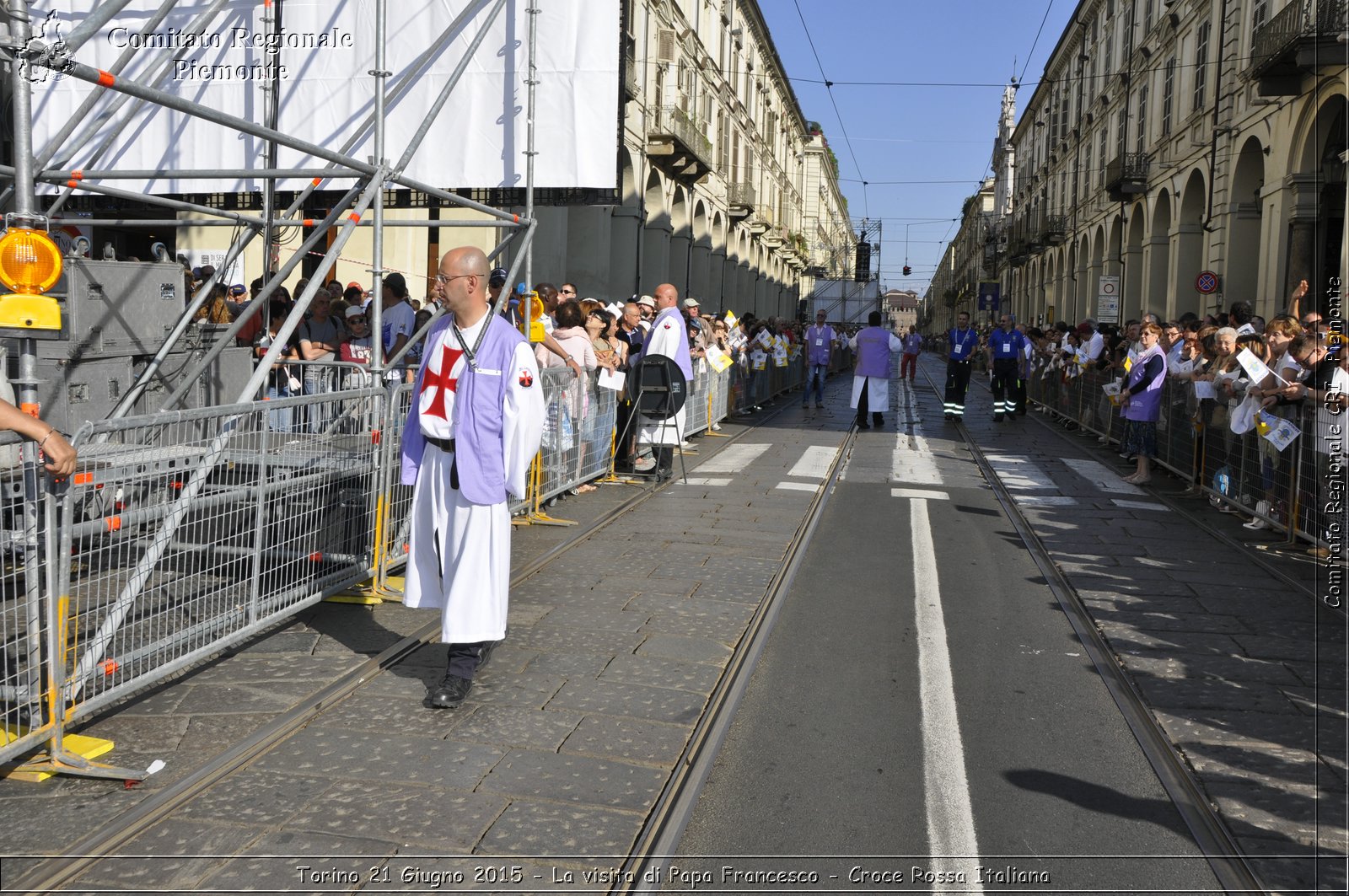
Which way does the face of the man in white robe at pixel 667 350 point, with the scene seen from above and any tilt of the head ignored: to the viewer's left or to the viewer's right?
to the viewer's left

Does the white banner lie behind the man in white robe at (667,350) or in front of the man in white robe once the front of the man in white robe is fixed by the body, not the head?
in front

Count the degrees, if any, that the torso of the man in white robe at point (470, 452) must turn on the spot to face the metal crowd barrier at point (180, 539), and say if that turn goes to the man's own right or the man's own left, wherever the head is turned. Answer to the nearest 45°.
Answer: approximately 45° to the man's own right

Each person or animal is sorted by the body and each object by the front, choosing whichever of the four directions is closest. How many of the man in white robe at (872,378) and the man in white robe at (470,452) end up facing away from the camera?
1

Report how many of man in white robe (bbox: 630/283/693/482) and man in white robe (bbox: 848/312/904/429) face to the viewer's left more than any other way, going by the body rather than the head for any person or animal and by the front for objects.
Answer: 1

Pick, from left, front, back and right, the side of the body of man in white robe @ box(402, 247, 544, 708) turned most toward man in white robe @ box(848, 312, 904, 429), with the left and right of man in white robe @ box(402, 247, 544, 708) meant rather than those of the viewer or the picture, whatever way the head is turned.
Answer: back

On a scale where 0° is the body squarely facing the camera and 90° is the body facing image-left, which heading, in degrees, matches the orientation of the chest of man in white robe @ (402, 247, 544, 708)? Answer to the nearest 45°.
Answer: approximately 45°

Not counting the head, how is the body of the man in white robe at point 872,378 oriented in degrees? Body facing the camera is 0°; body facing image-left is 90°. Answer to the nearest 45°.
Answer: approximately 180°

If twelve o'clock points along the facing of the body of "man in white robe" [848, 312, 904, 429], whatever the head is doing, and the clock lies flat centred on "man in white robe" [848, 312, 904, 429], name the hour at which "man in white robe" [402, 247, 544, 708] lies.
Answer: "man in white robe" [402, 247, 544, 708] is roughly at 6 o'clock from "man in white robe" [848, 312, 904, 429].

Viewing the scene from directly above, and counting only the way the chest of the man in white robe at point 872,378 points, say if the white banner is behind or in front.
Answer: behind
